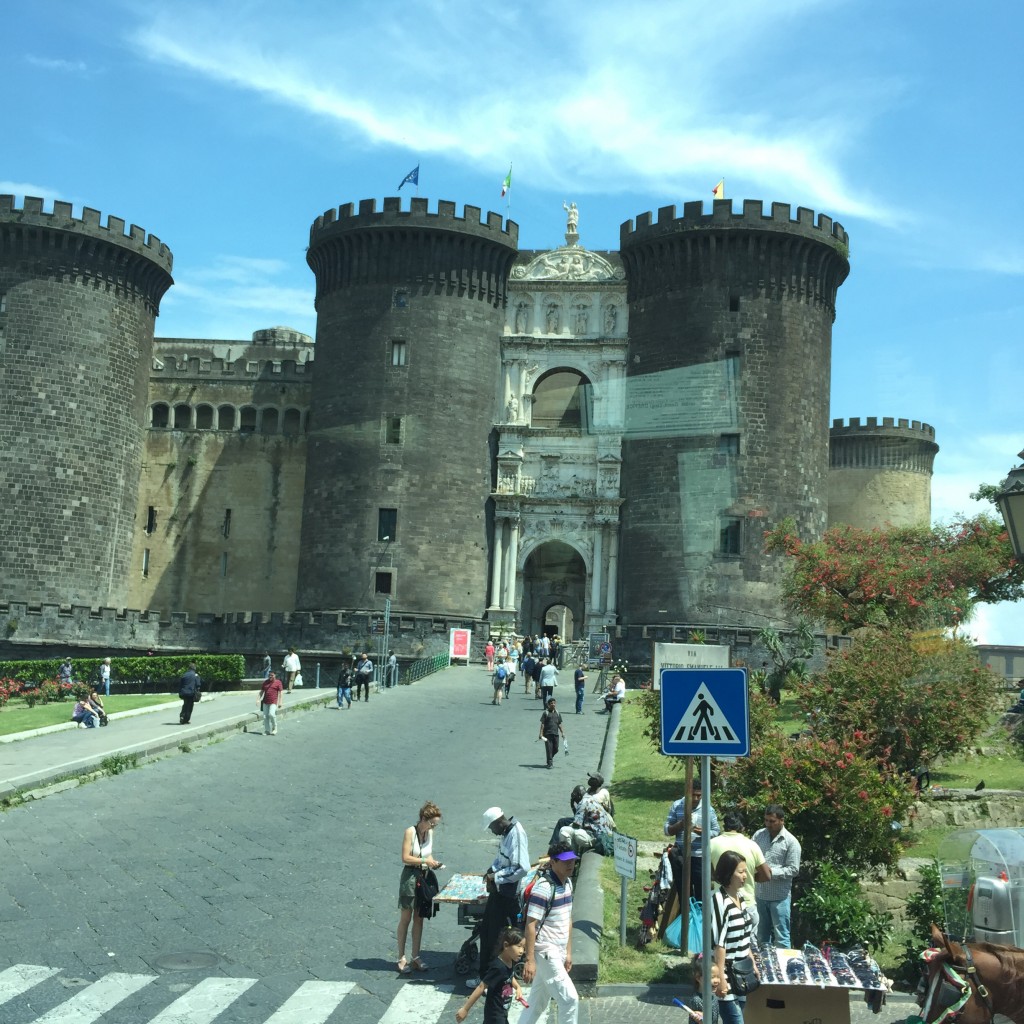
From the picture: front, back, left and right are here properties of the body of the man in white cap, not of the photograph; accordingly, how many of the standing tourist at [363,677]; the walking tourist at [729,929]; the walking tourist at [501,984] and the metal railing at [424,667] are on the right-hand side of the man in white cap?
2

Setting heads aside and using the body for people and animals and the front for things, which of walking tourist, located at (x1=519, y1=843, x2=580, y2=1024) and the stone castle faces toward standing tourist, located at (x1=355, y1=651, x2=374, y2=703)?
the stone castle

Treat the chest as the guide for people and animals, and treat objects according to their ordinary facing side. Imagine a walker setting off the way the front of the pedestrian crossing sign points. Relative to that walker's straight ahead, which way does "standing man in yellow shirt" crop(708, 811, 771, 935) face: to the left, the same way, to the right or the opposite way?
the opposite way

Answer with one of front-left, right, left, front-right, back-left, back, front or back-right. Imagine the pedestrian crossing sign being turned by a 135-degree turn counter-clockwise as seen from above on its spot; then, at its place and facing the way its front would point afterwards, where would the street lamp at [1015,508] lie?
front-right

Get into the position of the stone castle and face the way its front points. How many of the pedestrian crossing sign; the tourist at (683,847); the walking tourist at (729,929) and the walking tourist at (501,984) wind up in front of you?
4

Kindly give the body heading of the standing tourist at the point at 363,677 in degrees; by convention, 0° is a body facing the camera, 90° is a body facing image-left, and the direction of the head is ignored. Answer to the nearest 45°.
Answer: approximately 0°

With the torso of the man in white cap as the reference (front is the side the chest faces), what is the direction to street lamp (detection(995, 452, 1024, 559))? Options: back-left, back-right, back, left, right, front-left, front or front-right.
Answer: back-left

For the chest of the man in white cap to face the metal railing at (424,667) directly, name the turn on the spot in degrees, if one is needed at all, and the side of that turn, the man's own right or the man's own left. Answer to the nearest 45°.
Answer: approximately 90° to the man's own right

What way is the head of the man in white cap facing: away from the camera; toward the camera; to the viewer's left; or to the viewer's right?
to the viewer's left

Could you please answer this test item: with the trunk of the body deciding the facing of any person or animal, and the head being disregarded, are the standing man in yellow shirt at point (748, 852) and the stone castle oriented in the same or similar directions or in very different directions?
very different directions

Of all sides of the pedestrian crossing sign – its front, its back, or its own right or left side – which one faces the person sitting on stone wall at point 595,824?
back

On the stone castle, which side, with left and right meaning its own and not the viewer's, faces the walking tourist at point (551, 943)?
front

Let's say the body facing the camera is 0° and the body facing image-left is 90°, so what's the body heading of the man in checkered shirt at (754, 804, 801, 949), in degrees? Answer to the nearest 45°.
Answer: approximately 45°

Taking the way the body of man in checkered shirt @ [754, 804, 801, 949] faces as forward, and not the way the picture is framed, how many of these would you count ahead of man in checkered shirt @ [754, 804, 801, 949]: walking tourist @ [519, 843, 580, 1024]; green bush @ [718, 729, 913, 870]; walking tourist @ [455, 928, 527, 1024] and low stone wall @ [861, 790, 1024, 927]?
2

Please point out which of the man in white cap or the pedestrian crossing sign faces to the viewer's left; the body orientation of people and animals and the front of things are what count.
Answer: the man in white cap

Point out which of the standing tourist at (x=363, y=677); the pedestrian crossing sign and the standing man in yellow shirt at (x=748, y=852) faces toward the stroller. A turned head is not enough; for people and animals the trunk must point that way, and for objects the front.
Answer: the standing tourist at (x=363, y=677)

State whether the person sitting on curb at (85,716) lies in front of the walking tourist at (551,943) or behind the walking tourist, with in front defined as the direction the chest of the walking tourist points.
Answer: behind

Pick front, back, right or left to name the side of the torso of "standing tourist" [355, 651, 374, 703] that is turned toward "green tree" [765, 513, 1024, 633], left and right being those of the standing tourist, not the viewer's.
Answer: left
